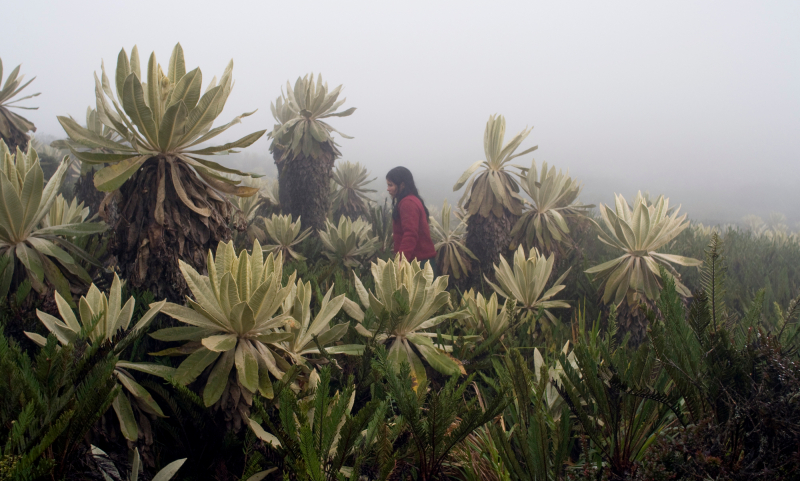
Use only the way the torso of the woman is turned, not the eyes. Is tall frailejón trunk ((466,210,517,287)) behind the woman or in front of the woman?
behind

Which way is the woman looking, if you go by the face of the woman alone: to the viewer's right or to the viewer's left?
to the viewer's left

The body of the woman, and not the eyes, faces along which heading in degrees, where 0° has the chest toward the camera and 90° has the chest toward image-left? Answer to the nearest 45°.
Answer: approximately 90°
